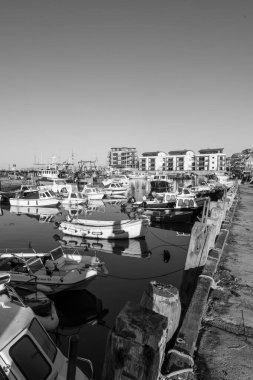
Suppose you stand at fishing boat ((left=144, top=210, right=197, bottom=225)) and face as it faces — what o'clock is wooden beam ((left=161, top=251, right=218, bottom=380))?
The wooden beam is roughly at 3 o'clock from the fishing boat.

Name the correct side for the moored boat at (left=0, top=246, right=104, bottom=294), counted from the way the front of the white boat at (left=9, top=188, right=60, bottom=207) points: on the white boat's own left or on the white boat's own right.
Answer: on the white boat's own right

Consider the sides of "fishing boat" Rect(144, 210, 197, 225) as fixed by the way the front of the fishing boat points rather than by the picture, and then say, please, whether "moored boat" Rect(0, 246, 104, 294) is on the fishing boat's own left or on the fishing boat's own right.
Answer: on the fishing boat's own right
